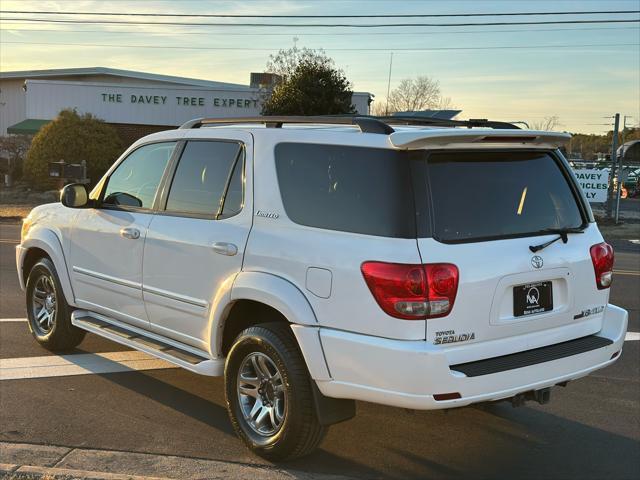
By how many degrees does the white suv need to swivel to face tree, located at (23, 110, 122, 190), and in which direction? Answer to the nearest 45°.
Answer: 0° — it already faces it

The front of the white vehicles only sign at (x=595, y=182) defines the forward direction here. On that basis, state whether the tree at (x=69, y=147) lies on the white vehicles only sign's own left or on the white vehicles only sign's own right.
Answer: on the white vehicles only sign's own right

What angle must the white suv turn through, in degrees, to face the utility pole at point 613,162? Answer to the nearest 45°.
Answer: approximately 90° to its right

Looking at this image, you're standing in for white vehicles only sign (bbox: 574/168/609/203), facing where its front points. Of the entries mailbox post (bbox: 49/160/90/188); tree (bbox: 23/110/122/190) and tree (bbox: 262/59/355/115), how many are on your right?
3

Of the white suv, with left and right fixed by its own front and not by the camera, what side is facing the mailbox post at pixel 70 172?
front

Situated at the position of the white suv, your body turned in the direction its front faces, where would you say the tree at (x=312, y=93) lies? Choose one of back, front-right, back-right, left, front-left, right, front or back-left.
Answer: front-right

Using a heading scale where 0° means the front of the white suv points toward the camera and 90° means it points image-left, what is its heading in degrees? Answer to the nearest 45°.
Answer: approximately 135°

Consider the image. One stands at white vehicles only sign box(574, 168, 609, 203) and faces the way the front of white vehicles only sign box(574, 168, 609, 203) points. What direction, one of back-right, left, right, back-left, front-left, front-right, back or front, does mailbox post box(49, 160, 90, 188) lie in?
right

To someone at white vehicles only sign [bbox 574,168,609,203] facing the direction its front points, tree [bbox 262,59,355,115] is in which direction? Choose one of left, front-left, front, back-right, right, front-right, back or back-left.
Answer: right
